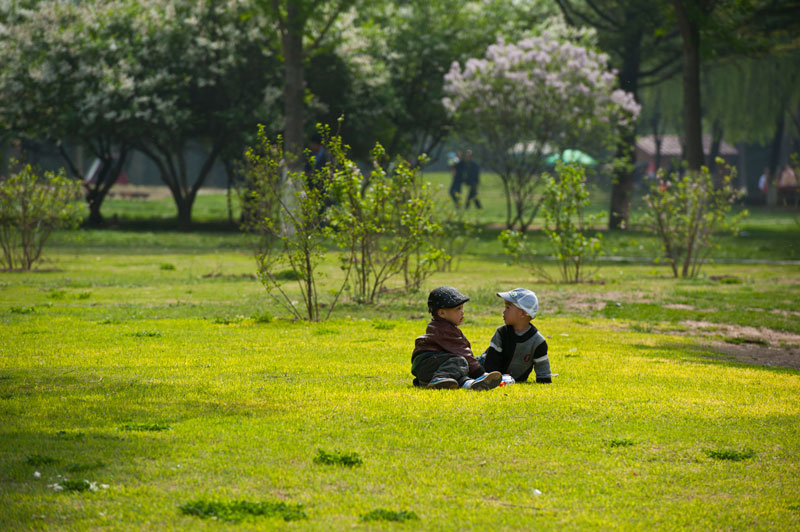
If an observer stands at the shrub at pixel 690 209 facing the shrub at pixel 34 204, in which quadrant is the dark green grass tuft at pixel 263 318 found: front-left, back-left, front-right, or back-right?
front-left

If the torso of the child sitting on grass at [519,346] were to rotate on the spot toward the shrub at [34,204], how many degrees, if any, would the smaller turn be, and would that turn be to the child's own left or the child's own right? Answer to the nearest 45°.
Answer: approximately 90° to the child's own right

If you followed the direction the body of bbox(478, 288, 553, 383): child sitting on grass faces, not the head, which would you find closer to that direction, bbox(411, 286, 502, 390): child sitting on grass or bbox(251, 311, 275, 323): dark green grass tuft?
the child sitting on grass

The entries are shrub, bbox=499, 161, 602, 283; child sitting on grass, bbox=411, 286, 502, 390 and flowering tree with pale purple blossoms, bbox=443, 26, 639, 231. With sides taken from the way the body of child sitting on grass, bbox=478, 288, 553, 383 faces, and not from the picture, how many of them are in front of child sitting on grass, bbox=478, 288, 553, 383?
1

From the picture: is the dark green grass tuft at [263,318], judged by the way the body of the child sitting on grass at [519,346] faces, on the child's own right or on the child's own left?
on the child's own right

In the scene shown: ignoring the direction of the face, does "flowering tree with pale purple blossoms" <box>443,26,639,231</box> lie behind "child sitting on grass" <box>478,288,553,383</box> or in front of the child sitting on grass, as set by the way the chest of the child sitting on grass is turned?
behind

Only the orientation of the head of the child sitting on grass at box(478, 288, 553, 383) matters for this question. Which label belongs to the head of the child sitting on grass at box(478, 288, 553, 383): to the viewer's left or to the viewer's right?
to the viewer's left

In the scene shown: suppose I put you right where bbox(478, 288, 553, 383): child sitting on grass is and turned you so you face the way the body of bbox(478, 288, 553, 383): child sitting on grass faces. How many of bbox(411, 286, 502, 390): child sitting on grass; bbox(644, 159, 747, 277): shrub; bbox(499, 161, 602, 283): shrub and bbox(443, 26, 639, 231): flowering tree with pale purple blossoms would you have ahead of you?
1

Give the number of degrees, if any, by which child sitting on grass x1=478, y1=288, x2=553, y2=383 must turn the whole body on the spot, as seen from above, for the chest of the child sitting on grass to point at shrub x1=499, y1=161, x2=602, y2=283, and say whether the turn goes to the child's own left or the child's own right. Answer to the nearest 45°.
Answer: approximately 135° to the child's own right

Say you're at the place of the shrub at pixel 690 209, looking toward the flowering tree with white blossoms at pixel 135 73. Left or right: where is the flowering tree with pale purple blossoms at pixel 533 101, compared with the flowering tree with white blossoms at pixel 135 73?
right

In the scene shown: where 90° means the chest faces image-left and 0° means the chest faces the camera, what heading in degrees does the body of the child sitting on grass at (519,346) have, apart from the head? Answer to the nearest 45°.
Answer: approximately 45°

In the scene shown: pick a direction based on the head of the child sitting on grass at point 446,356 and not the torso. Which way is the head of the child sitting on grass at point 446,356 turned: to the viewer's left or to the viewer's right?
to the viewer's right
